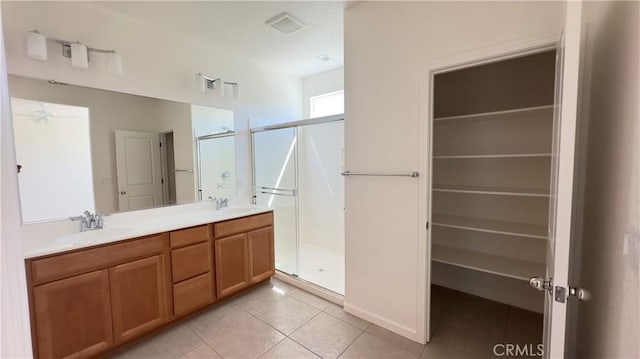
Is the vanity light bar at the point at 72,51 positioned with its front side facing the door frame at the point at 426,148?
yes

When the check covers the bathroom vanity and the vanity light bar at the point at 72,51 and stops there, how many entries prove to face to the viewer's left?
0

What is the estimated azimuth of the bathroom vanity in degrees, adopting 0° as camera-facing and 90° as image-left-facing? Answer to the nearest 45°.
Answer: approximately 315°

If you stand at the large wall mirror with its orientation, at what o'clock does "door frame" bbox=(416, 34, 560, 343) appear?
The door frame is roughly at 12 o'clock from the large wall mirror.

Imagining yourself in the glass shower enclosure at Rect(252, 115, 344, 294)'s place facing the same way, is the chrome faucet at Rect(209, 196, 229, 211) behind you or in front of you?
in front

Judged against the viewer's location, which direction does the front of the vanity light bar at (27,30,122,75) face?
facing the viewer and to the right of the viewer

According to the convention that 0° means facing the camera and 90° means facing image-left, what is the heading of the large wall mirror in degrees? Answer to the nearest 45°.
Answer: approximately 315°

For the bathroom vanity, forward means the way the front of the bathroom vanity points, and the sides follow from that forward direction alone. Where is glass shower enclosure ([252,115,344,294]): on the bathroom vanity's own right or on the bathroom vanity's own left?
on the bathroom vanity's own left

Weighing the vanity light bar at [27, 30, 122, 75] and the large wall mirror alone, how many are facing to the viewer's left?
0
